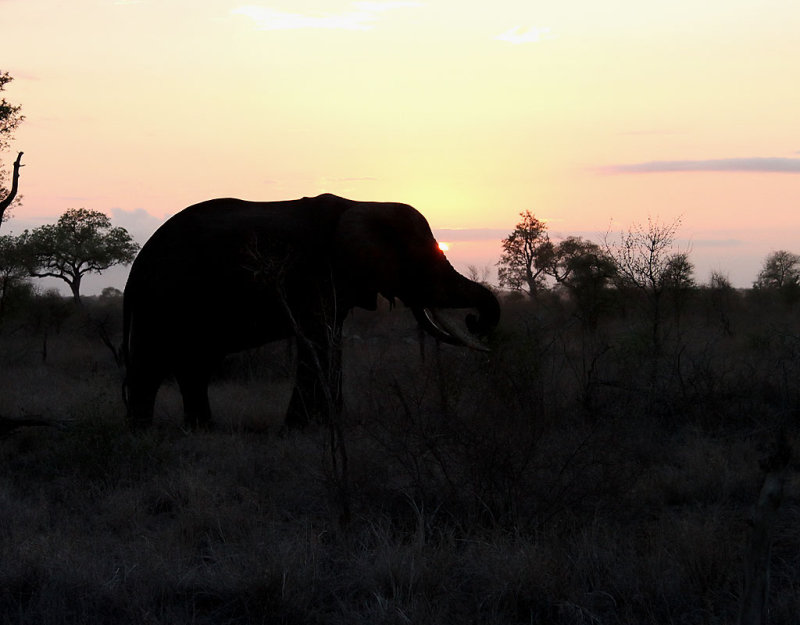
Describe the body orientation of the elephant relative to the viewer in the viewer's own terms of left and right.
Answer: facing to the right of the viewer

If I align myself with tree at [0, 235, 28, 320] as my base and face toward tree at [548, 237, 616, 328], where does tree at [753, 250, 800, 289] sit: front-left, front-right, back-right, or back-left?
front-left

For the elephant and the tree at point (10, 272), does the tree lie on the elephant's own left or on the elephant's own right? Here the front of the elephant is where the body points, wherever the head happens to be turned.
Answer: on the elephant's own left

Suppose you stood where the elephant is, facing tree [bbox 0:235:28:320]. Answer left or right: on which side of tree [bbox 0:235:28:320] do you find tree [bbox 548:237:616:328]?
right

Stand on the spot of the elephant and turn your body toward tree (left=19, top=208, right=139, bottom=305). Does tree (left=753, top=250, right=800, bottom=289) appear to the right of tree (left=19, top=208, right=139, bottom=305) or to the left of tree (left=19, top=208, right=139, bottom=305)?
right

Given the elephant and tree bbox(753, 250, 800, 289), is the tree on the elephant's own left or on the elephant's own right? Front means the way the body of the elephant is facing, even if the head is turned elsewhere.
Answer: on the elephant's own left

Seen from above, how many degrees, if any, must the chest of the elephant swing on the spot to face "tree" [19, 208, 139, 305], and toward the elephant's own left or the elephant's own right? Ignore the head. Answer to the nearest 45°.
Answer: approximately 90° to the elephant's own left
